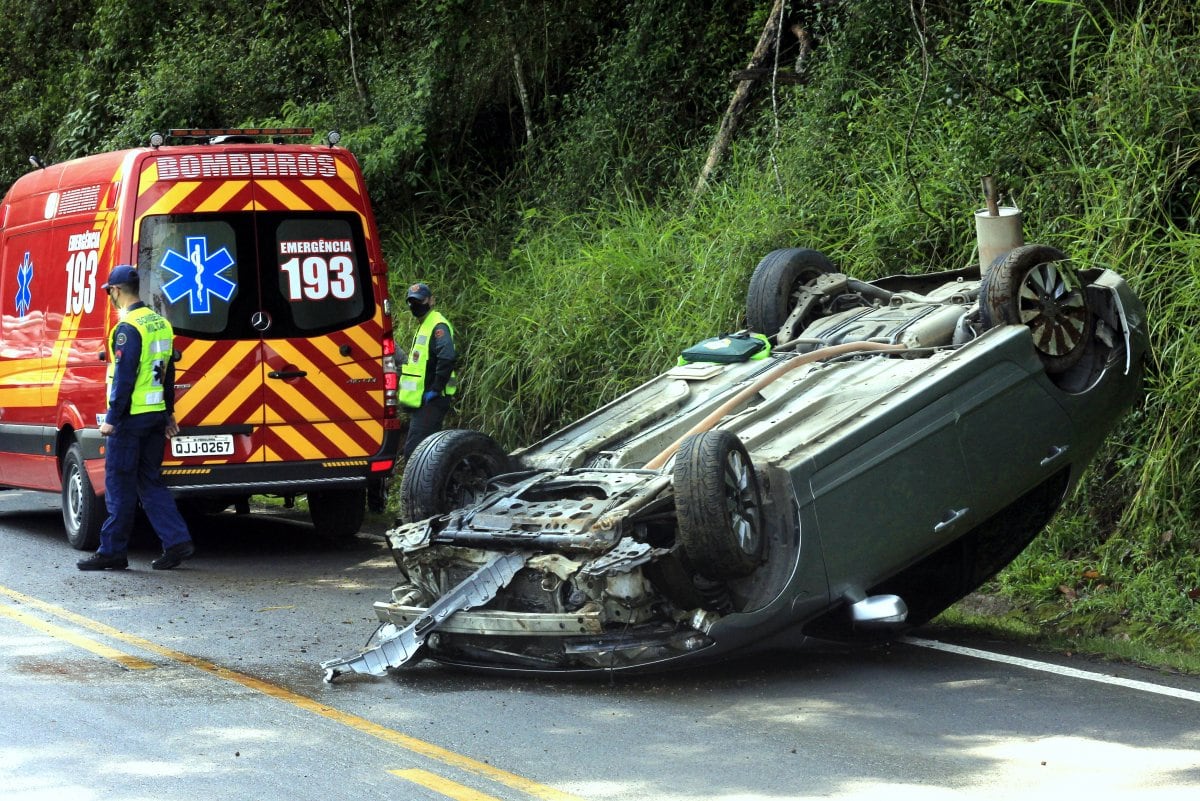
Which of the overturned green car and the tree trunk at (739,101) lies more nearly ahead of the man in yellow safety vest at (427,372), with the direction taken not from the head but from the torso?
the overturned green car

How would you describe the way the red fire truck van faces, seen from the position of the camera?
facing away from the viewer and to the left of the viewer

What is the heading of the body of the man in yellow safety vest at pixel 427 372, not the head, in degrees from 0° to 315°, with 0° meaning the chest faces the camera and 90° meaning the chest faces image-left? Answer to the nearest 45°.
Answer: approximately 45°

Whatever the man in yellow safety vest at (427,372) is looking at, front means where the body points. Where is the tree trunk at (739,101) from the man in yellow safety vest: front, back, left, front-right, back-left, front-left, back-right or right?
back

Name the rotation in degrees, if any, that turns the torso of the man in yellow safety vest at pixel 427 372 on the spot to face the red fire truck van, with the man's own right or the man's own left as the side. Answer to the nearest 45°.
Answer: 0° — they already face it

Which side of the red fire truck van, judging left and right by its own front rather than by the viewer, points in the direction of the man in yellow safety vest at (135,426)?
back

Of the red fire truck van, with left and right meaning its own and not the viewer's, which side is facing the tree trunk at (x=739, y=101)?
right

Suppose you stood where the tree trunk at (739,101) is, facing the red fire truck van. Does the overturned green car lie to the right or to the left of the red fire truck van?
left
